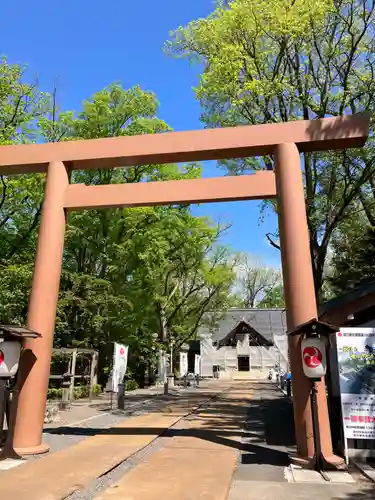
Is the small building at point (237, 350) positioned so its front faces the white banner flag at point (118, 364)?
yes

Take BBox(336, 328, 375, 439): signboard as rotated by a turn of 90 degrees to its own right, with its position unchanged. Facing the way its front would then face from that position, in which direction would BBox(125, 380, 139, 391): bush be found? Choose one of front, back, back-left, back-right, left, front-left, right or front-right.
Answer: front-right

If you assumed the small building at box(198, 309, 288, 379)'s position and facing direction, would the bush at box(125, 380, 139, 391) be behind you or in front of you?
in front

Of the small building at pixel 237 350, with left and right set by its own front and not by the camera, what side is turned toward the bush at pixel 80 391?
front

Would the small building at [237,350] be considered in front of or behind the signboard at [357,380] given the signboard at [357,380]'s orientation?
behind

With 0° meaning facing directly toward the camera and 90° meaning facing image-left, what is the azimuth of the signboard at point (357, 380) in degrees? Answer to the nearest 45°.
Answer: approximately 0°
